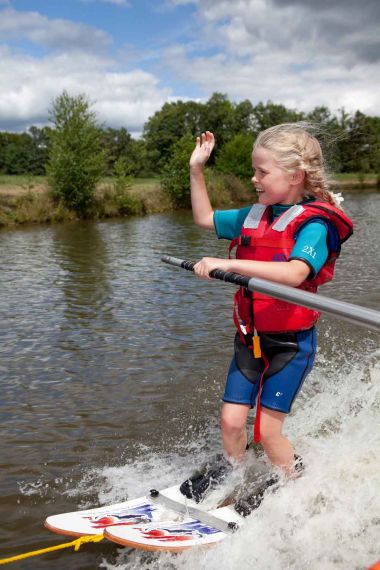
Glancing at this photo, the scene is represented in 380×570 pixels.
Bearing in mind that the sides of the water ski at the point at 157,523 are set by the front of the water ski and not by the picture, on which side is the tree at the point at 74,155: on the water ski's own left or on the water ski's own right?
on the water ski's own right

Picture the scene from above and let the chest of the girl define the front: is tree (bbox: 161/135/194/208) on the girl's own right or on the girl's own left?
on the girl's own right

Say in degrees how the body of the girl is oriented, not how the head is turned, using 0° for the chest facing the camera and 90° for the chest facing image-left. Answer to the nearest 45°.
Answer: approximately 45°

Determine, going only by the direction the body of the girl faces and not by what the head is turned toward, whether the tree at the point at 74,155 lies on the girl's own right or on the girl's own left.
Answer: on the girl's own right
